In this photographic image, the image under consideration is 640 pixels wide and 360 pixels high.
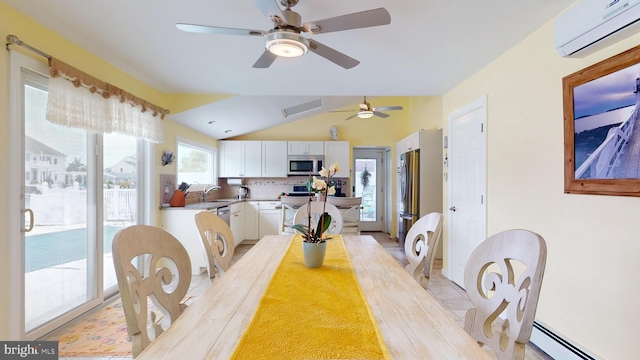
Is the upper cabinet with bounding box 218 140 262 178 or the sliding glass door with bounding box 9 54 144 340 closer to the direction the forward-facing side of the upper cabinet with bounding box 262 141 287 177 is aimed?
the sliding glass door

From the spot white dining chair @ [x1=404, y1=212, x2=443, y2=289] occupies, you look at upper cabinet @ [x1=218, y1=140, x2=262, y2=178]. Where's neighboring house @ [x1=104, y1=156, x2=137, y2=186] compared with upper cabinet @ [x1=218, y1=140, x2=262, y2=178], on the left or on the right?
left

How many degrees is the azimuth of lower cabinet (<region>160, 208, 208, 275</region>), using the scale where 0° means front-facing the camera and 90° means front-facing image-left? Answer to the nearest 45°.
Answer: approximately 270°

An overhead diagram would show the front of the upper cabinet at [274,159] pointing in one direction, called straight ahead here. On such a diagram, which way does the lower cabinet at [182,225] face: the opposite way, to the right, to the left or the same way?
to the left

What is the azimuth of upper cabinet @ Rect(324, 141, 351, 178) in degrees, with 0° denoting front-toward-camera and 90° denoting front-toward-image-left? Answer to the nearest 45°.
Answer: approximately 0°
